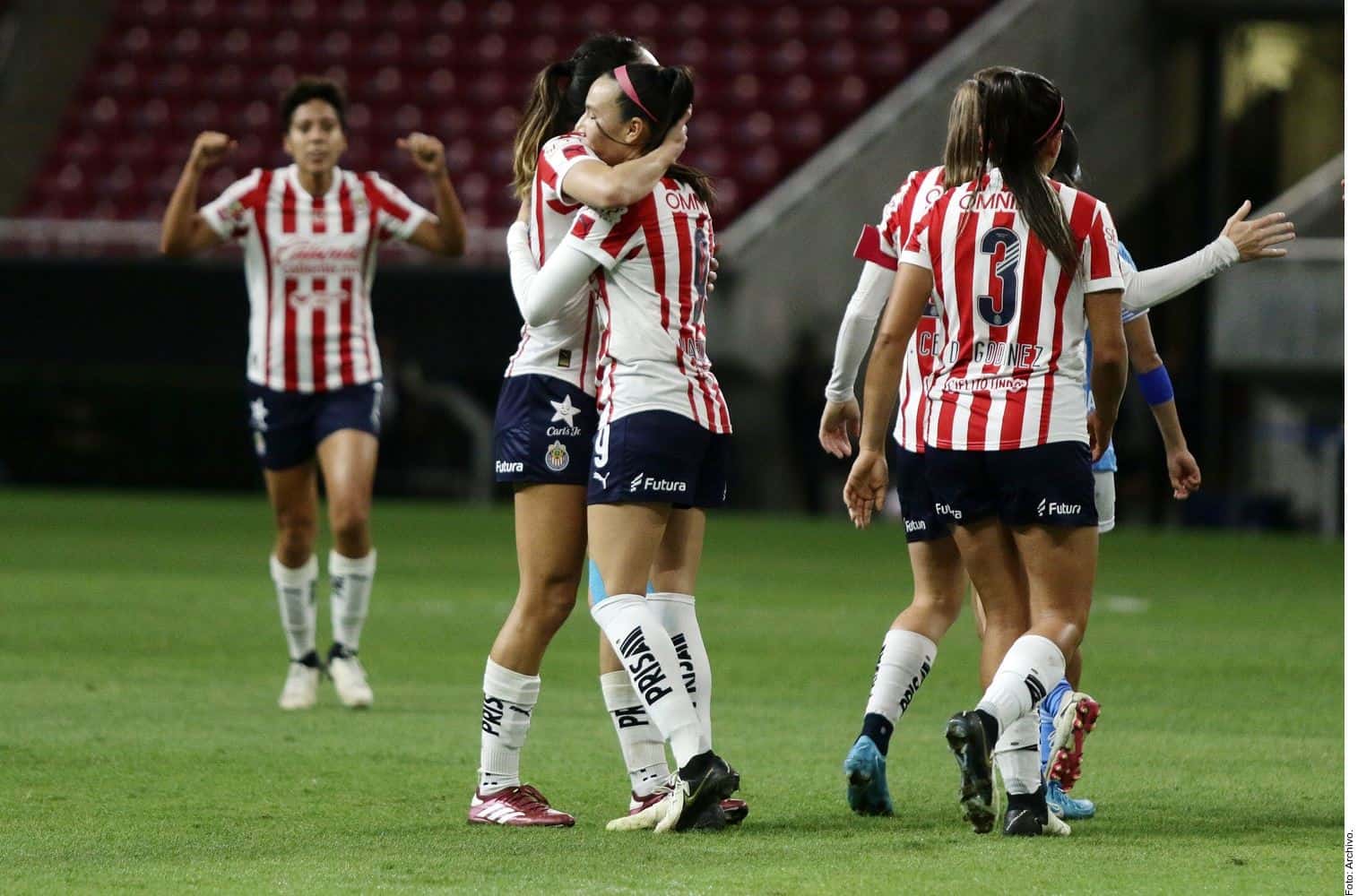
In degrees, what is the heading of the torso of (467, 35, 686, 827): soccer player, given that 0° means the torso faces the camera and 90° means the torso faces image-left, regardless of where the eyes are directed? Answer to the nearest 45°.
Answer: approximately 270°

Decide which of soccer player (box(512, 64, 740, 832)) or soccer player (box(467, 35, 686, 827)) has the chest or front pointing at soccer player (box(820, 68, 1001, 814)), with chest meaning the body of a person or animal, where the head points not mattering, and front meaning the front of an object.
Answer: soccer player (box(467, 35, 686, 827))

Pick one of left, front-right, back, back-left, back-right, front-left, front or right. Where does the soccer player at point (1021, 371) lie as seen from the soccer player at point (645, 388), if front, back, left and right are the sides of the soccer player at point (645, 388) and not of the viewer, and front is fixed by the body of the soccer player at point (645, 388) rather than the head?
back

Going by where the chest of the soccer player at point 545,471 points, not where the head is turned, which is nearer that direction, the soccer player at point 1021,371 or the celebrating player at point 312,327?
the soccer player

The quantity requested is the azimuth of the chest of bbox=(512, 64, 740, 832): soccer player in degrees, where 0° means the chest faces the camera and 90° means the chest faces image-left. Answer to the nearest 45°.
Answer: approximately 90°

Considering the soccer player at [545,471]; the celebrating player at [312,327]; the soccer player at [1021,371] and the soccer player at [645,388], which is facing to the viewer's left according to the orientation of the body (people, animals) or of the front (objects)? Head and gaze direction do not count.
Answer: the soccer player at [645,388]

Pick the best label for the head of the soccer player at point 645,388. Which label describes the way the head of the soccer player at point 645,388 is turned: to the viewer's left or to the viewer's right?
to the viewer's left

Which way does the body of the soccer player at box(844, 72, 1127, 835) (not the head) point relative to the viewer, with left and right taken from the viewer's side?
facing away from the viewer
